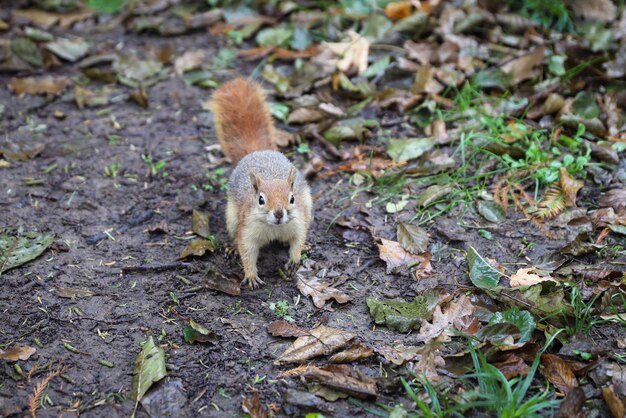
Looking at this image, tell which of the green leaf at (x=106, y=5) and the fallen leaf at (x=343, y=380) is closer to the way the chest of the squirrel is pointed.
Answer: the fallen leaf

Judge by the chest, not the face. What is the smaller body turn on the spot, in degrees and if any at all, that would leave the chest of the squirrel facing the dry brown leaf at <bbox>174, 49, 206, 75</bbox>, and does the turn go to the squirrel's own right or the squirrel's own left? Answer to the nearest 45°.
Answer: approximately 180°

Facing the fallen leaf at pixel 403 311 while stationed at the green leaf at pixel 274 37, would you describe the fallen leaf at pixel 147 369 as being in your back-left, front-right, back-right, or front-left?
front-right

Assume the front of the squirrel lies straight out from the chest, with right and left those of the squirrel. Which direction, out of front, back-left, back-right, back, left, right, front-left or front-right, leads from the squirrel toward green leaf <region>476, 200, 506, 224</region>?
left

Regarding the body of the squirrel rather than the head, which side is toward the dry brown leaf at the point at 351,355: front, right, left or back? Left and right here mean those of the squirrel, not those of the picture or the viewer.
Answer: front

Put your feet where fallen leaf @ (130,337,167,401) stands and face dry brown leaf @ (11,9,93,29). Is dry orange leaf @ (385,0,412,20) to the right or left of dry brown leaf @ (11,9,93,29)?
right

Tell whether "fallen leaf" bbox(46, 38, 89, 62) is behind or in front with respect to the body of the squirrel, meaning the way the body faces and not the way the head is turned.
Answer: behind

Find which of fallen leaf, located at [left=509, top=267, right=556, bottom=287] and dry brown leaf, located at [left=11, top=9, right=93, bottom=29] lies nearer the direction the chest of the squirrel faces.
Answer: the fallen leaf

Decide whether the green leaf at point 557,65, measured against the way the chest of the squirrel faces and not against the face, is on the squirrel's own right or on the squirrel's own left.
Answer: on the squirrel's own left

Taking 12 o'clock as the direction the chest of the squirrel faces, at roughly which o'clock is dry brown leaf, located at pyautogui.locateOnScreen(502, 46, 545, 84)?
The dry brown leaf is roughly at 8 o'clock from the squirrel.

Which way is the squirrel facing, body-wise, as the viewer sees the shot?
toward the camera

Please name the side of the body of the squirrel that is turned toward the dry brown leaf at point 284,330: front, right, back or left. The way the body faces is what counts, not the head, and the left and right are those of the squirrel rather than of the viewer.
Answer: front

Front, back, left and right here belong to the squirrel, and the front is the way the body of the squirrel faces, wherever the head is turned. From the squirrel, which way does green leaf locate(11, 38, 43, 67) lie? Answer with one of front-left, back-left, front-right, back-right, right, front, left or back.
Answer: back-right

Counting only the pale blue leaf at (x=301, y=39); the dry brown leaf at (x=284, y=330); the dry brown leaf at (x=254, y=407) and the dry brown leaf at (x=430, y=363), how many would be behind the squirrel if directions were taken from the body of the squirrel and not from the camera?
1

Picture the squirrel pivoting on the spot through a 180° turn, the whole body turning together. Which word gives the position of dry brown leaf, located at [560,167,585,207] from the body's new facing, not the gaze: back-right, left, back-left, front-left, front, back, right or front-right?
right

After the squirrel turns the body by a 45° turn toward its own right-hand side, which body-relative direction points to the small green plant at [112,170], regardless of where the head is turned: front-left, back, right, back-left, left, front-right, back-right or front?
right

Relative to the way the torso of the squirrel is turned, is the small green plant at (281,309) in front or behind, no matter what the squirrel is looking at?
in front

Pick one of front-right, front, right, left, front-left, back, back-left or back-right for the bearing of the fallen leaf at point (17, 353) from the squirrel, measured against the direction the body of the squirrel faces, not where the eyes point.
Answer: front-right

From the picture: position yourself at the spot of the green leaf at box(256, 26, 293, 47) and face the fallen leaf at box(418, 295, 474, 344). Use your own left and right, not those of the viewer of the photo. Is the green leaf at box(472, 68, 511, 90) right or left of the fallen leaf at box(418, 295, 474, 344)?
left
